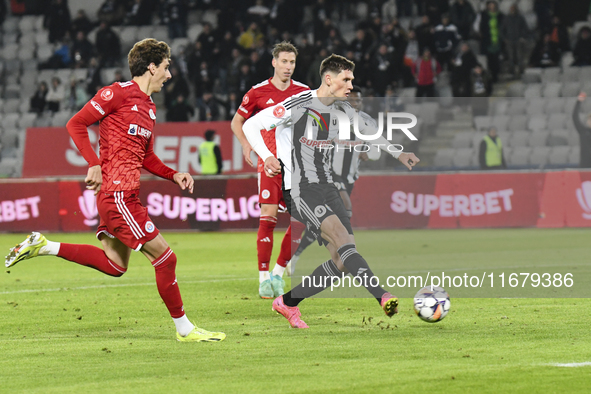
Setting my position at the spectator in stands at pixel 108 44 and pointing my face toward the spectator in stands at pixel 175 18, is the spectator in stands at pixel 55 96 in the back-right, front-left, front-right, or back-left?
back-right

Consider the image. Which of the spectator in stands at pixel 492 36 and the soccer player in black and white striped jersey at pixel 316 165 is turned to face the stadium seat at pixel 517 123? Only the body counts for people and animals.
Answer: the spectator in stands

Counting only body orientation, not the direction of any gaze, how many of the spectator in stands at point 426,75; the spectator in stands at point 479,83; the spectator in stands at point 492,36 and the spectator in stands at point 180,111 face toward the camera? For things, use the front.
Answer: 4

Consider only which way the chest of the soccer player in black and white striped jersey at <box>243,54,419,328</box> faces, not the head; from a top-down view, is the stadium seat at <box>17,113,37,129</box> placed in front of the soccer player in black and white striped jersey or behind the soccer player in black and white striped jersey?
behind

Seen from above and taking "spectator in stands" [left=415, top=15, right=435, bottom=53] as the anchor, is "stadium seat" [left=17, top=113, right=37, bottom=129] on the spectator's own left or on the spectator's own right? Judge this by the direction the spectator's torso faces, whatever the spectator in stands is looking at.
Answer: on the spectator's own right

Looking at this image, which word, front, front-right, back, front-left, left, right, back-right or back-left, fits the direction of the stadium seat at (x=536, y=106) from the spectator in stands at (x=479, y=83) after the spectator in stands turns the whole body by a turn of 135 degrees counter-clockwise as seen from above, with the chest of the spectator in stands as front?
right

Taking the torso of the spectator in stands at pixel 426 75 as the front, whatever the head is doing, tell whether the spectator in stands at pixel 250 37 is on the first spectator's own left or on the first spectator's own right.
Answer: on the first spectator's own right

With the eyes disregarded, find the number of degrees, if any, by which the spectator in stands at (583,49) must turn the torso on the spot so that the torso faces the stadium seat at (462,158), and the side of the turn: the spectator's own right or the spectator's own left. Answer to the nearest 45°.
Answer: approximately 45° to the spectator's own right

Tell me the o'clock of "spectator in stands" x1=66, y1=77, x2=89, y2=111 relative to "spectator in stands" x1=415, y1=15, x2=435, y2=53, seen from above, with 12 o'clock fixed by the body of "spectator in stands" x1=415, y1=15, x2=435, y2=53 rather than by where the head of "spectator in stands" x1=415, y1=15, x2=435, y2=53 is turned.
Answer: "spectator in stands" x1=66, y1=77, x2=89, y2=111 is roughly at 3 o'clock from "spectator in stands" x1=415, y1=15, x2=435, y2=53.

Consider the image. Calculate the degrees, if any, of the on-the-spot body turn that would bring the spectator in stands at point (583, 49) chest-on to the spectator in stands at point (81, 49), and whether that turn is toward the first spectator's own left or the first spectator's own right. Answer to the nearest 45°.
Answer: approximately 90° to the first spectator's own right

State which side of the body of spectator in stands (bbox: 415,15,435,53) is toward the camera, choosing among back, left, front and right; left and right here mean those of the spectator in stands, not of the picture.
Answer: front

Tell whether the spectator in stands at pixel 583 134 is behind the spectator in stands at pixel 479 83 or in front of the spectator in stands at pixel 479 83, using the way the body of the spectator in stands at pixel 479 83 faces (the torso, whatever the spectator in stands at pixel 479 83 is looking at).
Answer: in front

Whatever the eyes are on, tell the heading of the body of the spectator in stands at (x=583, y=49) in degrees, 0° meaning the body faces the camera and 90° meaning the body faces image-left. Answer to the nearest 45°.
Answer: approximately 0°

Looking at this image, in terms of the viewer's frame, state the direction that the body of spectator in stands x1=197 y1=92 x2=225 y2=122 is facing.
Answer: toward the camera

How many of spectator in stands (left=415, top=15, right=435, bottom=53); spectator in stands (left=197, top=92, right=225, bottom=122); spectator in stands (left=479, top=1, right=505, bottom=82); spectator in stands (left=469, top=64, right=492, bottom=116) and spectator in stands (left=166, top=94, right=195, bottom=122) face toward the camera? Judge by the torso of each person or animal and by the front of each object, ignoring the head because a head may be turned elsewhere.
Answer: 5

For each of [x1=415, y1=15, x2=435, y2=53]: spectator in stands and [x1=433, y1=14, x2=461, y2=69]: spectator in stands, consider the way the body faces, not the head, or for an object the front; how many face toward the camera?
2

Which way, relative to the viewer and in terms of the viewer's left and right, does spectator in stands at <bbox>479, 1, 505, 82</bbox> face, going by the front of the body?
facing the viewer
